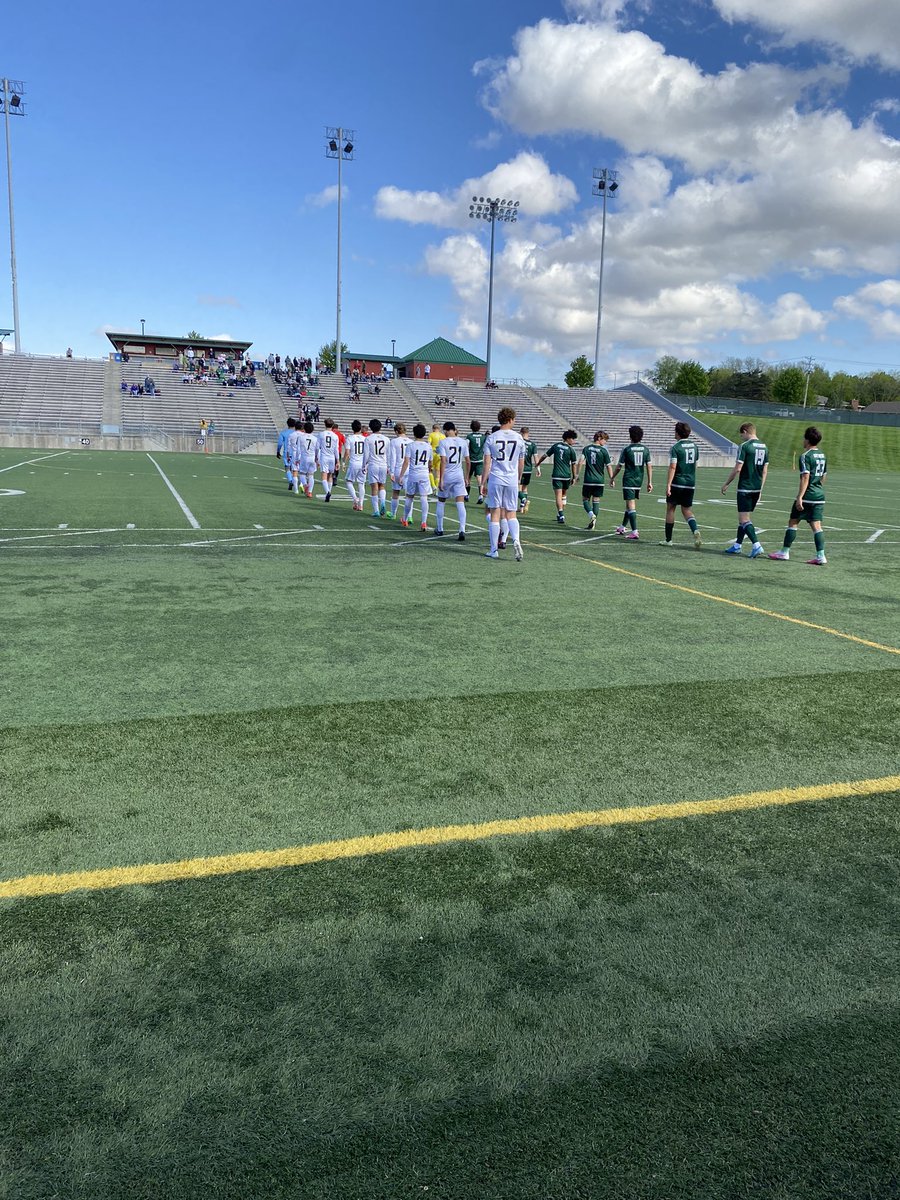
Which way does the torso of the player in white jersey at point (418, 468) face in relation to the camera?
away from the camera

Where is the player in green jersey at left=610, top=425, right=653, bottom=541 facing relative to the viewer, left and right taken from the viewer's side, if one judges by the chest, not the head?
facing away from the viewer and to the left of the viewer

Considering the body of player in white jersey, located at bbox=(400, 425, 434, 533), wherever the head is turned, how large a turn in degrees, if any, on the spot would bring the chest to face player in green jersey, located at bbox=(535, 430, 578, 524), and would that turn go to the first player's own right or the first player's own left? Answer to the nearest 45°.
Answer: approximately 45° to the first player's own right

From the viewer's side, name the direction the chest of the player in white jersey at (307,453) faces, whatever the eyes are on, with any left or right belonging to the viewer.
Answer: facing away from the viewer

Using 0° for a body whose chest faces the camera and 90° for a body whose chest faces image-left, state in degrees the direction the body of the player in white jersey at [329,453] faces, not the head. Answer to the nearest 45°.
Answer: approximately 180°

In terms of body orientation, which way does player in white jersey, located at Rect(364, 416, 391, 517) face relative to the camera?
away from the camera

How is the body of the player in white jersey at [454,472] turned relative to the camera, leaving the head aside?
away from the camera

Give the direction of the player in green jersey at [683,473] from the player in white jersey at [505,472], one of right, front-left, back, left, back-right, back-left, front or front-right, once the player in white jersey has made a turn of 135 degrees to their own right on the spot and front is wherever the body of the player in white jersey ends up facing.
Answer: left
